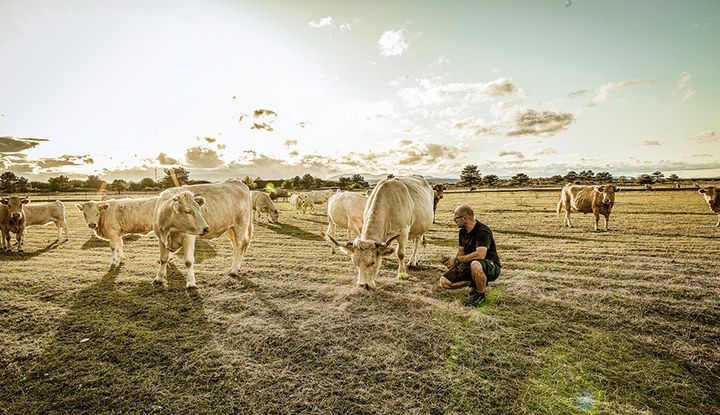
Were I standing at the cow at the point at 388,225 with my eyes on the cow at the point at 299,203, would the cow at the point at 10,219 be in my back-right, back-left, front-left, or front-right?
front-left

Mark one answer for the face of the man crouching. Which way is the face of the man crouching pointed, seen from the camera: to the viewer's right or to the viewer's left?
to the viewer's left

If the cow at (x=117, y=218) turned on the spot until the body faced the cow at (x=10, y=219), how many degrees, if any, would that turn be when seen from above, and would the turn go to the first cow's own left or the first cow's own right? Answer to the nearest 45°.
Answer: approximately 45° to the first cow's own right

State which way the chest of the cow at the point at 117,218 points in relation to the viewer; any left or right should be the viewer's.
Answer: facing to the left of the viewer

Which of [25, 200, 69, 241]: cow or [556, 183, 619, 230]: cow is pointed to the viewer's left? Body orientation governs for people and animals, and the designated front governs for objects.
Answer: [25, 200, 69, 241]: cow

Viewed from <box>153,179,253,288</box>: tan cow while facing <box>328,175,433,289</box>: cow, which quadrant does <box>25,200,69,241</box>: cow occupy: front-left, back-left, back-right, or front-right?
back-left

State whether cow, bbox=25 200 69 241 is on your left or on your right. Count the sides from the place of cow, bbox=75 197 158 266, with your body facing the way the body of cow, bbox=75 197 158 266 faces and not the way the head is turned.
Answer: on your right

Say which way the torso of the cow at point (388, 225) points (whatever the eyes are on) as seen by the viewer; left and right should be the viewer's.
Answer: facing the viewer and to the left of the viewer

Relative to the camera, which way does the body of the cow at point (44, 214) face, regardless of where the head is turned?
to the viewer's left

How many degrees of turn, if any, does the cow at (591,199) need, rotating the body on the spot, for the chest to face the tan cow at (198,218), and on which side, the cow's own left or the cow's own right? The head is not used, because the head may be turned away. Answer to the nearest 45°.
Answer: approximately 90° to the cow's own right

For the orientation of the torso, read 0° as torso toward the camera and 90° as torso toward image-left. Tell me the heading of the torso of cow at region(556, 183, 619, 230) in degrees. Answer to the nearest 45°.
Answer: approximately 315°

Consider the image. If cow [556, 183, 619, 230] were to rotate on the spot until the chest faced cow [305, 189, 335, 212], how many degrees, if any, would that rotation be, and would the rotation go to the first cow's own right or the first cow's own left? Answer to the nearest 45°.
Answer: approximately 135° to the first cow's own right
